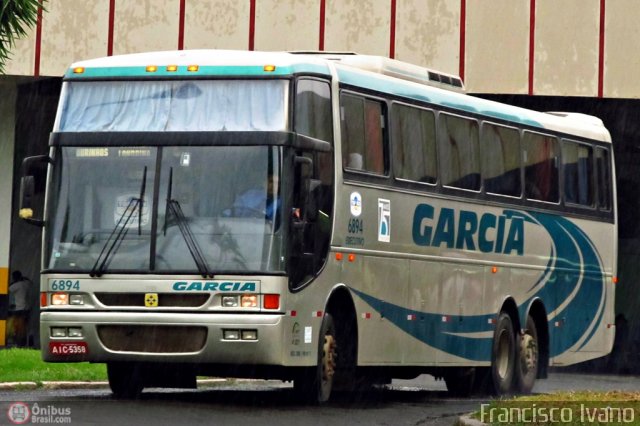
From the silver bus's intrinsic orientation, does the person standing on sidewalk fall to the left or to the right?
on its right

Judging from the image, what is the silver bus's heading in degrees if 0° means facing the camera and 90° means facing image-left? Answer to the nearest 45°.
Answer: approximately 45°
